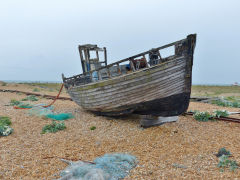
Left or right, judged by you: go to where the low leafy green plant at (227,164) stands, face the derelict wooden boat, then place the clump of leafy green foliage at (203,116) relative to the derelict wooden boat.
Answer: right

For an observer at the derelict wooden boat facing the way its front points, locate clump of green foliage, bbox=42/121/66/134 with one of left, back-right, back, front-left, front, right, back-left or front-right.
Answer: back-right

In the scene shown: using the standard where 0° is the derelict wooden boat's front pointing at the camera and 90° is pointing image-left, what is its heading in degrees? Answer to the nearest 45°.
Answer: approximately 315°

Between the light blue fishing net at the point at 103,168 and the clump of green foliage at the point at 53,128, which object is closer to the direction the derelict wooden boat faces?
the light blue fishing net

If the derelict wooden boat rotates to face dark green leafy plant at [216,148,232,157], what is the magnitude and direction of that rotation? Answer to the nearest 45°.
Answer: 0° — it already faces it
